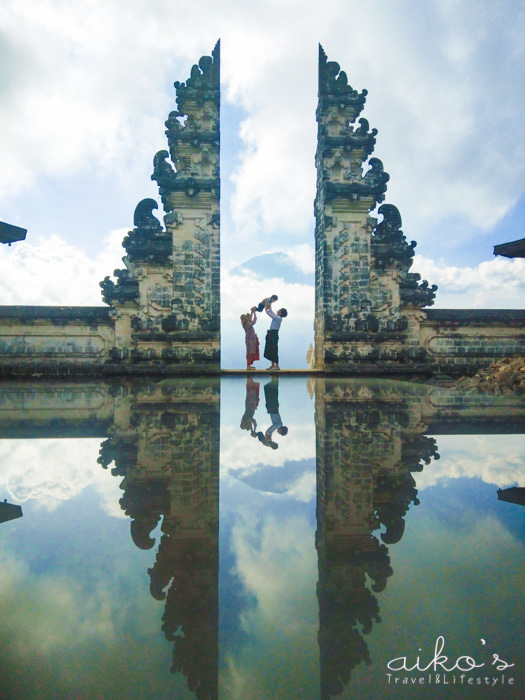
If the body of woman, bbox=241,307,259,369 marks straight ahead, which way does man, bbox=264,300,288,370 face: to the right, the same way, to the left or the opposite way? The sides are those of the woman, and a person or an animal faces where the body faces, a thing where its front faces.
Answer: the opposite way

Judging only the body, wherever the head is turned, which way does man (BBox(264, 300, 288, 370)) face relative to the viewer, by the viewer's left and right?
facing to the left of the viewer

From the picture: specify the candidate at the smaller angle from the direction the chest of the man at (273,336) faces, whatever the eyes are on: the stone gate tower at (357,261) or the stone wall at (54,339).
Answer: the stone wall

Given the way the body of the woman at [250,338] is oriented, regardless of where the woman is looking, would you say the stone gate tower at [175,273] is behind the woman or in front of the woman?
behind

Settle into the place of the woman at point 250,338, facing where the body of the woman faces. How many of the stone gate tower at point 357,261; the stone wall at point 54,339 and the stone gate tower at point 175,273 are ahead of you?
1

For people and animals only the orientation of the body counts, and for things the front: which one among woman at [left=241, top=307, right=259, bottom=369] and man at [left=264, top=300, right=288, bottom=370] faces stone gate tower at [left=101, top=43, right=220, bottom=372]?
the man

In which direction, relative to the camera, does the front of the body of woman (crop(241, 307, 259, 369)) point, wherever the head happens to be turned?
to the viewer's right

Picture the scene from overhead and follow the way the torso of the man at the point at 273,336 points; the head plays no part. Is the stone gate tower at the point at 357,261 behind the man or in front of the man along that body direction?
behind

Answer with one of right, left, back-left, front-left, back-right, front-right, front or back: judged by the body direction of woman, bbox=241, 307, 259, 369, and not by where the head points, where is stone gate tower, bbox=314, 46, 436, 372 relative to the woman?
front

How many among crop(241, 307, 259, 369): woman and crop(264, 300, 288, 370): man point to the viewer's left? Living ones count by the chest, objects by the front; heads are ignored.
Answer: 1

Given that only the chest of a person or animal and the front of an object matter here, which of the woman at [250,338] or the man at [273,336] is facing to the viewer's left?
the man

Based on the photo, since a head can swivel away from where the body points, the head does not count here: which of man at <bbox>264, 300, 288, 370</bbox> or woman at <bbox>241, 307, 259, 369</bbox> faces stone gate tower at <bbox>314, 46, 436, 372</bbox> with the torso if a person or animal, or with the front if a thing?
the woman

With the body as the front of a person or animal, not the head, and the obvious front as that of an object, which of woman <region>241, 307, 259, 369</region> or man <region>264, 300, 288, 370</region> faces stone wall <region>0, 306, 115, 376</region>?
the man

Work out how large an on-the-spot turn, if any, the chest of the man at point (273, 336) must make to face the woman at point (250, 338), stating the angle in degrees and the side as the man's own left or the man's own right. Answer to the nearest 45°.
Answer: approximately 45° to the man's own right
